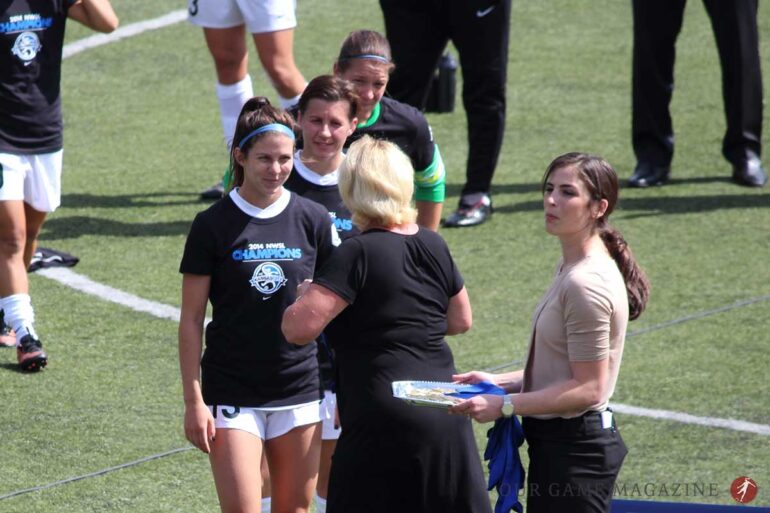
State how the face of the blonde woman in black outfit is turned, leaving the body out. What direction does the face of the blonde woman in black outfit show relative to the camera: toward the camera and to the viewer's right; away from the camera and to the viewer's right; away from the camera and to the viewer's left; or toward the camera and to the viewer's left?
away from the camera and to the viewer's left

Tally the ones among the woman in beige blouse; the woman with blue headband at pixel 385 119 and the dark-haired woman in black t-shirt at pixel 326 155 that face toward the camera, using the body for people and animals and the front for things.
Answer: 2

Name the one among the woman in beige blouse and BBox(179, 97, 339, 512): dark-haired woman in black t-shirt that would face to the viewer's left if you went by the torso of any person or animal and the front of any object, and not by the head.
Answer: the woman in beige blouse

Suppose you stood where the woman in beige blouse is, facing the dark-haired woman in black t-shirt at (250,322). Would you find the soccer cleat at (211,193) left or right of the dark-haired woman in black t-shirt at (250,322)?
right

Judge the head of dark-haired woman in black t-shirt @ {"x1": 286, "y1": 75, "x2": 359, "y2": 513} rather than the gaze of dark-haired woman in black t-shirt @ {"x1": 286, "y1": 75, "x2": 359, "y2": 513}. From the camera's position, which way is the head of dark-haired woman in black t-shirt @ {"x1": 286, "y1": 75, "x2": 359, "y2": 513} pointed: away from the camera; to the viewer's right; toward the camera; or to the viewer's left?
toward the camera

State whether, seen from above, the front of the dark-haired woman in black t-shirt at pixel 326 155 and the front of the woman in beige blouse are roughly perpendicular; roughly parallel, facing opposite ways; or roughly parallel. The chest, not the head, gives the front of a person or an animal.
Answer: roughly perpendicular

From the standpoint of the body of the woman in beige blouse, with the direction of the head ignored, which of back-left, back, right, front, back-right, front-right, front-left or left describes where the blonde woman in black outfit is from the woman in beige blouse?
front

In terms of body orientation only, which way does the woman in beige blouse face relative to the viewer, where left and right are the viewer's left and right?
facing to the left of the viewer

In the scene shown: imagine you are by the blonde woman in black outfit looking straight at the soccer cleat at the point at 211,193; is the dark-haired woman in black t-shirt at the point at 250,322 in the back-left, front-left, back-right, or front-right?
front-left

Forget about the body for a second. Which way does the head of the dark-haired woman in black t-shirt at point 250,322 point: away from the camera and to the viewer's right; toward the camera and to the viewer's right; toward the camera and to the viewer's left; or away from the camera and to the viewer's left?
toward the camera and to the viewer's right

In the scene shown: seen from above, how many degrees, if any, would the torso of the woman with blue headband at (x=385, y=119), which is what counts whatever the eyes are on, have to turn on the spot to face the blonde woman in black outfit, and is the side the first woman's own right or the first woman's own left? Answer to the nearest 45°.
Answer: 0° — they already face them

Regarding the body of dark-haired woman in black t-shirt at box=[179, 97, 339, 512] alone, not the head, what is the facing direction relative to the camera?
toward the camera

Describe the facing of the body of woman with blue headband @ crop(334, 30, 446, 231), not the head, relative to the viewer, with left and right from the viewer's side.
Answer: facing the viewer

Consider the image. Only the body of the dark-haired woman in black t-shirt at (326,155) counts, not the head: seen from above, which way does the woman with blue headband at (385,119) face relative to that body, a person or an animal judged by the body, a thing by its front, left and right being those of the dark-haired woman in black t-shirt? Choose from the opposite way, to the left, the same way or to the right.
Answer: the same way
